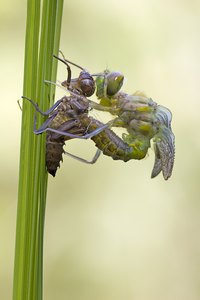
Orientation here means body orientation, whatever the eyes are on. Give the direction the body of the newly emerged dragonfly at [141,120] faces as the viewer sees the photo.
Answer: to the viewer's left
